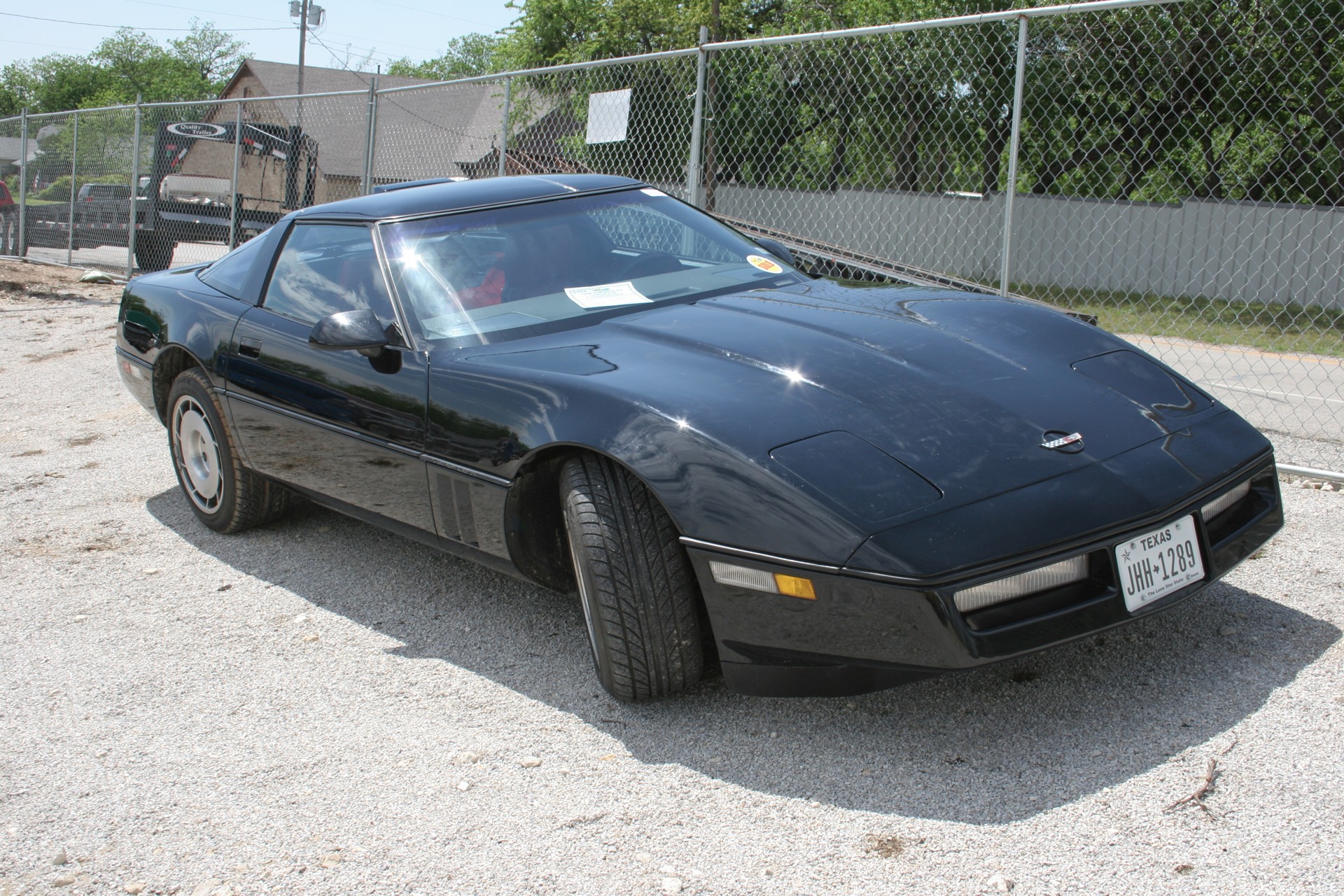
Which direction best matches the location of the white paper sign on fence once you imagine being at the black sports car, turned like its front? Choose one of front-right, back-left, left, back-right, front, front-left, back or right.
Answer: back-left

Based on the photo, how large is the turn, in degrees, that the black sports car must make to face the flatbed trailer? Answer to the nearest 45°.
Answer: approximately 180°

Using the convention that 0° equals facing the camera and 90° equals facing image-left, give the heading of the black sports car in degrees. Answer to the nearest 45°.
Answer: approximately 315°
